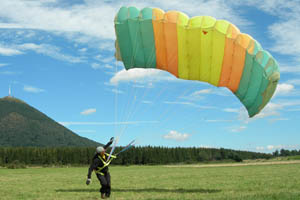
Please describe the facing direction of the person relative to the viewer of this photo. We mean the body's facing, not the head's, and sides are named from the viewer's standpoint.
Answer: facing the viewer and to the right of the viewer
